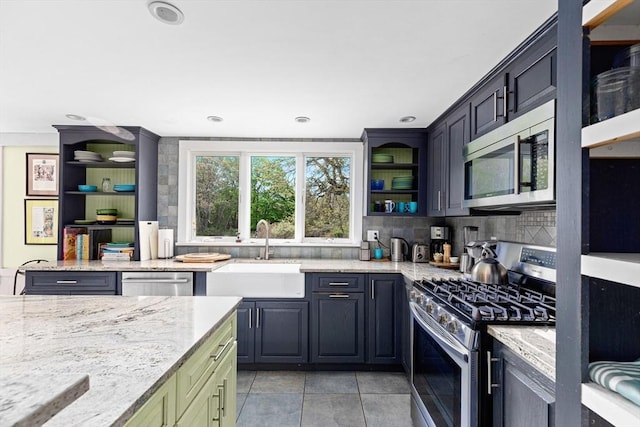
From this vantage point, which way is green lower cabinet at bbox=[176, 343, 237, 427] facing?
to the viewer's right

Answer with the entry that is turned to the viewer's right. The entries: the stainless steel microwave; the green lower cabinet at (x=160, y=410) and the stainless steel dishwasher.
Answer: the green lower cabinet

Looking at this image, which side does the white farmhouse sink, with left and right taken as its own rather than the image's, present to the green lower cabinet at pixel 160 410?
front

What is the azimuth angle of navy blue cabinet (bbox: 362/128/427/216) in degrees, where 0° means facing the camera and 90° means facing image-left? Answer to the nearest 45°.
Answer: approximately 0°

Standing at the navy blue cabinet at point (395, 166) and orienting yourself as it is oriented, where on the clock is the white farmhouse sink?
The white farmhouse sink is roughly at 2 o'clock from the navy blue cabinet.

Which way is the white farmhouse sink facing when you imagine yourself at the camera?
facing the viewer

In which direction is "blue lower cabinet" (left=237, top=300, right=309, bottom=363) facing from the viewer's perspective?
toward the camera

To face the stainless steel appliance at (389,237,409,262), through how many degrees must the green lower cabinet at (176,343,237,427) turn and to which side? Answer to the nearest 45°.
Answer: approximately 45° to its left

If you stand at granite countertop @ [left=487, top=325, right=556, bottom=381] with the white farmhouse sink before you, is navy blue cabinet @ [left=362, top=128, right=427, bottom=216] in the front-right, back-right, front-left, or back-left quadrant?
front-right

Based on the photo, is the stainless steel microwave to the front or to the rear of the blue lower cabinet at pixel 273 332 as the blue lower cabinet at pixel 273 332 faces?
to the front

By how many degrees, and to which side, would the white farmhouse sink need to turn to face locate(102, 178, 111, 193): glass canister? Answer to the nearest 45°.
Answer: approximately 135° to its right

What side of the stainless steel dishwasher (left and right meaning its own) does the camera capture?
front

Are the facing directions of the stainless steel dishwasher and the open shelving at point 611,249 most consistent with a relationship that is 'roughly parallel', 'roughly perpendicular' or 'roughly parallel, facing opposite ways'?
roughly perpendicular

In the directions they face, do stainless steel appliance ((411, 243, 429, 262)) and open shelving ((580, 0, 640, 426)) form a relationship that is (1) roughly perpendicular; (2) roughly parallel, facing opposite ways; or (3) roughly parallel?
roughly parallel

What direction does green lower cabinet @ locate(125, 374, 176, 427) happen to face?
to the viewer's right
